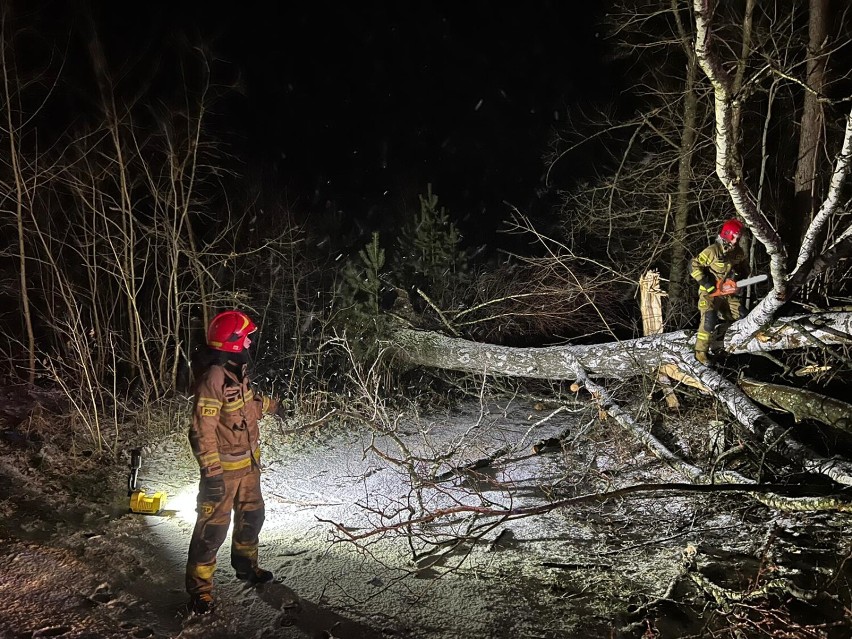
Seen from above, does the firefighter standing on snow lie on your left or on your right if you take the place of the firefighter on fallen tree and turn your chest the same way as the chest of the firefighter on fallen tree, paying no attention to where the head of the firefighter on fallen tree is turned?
on your right

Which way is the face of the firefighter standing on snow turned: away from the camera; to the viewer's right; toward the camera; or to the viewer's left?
to the viewer's right
